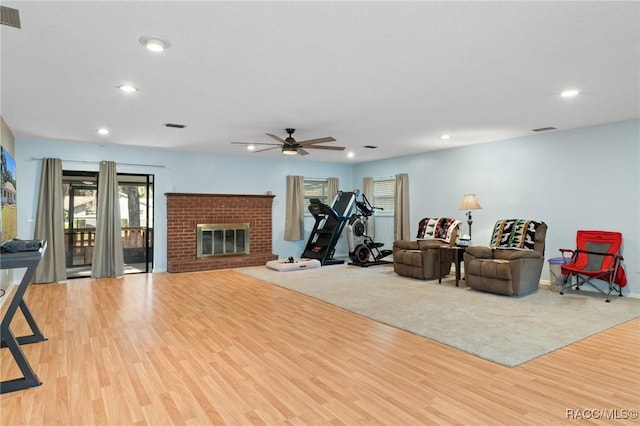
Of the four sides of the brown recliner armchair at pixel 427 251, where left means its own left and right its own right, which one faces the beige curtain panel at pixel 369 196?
right

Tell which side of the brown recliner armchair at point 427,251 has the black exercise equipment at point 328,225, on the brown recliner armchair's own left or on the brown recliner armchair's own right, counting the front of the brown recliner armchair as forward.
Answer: on the brown recliner armchair's own right

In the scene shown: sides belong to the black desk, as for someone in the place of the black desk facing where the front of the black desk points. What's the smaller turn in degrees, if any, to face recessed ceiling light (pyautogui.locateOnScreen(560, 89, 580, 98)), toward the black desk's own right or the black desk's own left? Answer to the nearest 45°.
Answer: approximately 45° to the black desk's own right

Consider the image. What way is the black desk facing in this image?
to the viewer's right

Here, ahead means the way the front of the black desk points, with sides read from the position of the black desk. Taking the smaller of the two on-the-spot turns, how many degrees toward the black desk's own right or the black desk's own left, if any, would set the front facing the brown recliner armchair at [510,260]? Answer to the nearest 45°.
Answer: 0° — it already faces it
